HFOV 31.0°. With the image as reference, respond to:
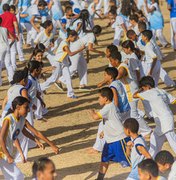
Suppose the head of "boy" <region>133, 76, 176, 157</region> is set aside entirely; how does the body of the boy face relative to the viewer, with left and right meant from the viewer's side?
facing away from the viewer and to the left of the viewer

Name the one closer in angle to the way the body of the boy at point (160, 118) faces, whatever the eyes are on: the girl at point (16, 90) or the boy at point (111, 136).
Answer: the girl

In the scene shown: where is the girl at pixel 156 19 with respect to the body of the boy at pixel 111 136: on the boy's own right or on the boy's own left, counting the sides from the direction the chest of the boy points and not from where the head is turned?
on the boy's own right

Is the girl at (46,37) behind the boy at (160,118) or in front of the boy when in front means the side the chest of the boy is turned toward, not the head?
in front

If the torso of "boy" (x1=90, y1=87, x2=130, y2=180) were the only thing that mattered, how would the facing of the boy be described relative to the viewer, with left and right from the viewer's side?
facing to the left of the viewer

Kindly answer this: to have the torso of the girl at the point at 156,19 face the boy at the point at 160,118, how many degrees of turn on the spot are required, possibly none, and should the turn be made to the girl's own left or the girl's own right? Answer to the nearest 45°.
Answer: approximately 90° to the girl's own left

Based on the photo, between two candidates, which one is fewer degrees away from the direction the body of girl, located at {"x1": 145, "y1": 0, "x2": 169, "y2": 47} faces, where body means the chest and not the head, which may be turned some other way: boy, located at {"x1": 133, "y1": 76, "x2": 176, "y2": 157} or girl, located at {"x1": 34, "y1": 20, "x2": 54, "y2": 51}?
the girl

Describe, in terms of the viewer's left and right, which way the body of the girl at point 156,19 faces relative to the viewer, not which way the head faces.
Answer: facing to the left of the viewer

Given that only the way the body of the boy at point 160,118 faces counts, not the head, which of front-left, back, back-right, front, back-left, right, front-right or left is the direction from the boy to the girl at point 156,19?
front-right

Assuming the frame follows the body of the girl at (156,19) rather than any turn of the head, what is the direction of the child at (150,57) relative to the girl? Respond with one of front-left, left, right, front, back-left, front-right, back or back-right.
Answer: left
